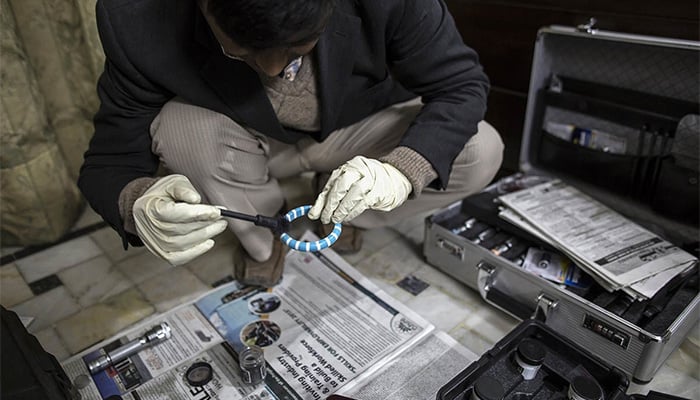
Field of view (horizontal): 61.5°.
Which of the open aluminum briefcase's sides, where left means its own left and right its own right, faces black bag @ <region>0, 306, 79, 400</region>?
front

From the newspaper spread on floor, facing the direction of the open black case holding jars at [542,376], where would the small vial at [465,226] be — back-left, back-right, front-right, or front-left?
front-left

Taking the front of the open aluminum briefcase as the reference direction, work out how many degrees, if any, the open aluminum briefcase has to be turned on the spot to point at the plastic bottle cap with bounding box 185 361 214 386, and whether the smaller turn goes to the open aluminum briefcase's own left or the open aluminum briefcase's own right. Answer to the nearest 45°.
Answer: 0° — it already faces it

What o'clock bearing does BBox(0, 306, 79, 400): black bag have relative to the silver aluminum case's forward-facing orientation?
The black bag is roughly at 12 o'clock from the silver aluminum case.

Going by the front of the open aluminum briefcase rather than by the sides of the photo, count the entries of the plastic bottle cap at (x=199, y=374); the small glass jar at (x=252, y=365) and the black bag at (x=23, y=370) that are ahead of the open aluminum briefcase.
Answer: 3

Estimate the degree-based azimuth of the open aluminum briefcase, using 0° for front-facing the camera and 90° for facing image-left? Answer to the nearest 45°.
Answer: approximately 45°

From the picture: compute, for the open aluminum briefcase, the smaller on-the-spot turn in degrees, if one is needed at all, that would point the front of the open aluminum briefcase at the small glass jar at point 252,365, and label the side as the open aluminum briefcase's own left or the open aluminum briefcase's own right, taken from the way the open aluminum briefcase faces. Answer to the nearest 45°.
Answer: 0° — it already faces it

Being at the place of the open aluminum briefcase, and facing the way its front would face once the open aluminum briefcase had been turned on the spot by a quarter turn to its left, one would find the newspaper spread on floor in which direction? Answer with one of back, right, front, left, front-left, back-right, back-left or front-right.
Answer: right
